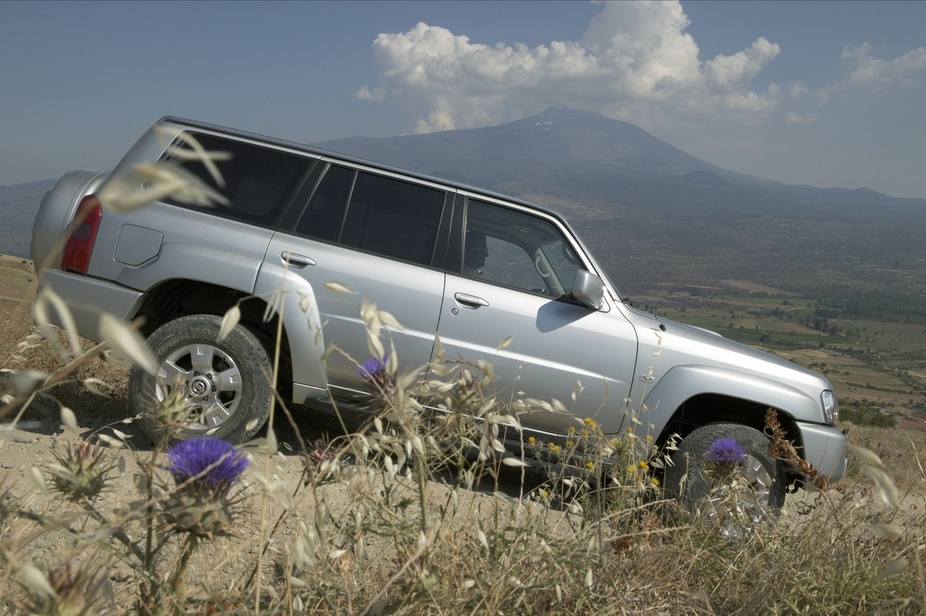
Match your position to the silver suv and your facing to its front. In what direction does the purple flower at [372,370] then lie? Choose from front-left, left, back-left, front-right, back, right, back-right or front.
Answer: right

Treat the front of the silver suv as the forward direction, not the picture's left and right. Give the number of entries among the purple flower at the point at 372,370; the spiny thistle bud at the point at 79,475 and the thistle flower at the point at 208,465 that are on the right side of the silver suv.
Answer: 3

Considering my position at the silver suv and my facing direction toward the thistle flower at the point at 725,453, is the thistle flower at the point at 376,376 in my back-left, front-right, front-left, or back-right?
front-right

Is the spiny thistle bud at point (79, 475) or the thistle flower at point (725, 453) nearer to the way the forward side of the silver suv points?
the thistle flower

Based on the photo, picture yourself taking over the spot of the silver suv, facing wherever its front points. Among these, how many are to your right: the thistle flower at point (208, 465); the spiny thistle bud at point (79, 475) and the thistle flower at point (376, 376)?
3

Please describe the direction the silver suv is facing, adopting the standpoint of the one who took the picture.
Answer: facing to the right of the viewer

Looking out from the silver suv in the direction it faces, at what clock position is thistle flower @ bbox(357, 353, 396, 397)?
The thistle flower is roughly at 3 o'clock from the silver suv.

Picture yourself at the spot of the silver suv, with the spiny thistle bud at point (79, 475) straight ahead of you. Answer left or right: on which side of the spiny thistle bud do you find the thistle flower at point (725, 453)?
left

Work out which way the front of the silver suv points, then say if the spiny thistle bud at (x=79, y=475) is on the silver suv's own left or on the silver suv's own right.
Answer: on the silver suv's own right

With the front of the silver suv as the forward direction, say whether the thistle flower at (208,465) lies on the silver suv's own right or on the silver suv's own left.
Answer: on the silver suv's own right
